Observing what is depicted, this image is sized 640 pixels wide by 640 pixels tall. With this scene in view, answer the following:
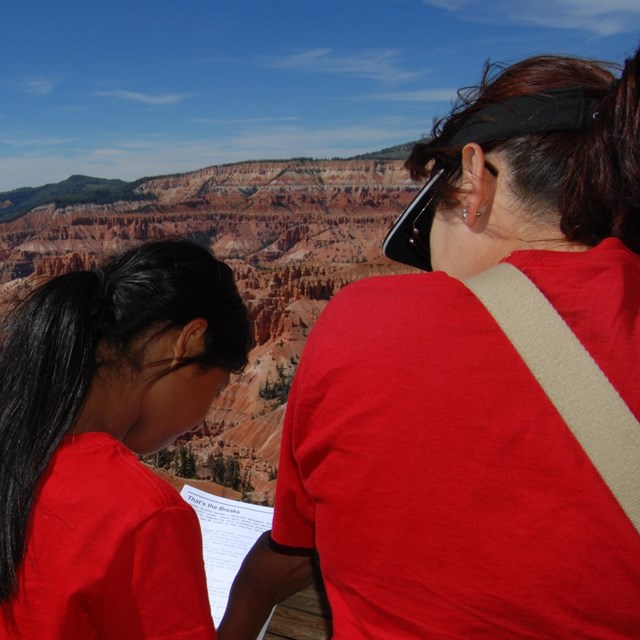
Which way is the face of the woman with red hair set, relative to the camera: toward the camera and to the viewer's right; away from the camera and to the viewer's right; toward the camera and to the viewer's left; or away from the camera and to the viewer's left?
away from the camera and to the viewer's left

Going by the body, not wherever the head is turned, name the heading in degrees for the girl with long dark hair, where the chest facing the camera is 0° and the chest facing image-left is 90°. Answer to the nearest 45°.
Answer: approximately 225°

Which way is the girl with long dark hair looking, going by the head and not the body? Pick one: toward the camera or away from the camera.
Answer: away from the camera
